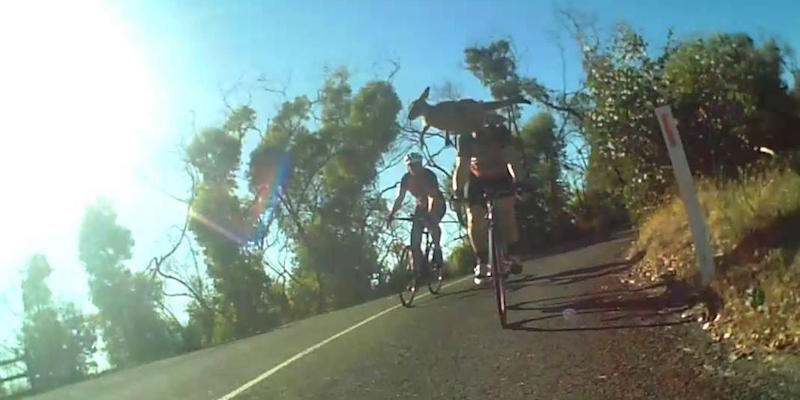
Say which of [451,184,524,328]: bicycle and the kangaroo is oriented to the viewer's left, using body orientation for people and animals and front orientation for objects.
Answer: the kangaroo

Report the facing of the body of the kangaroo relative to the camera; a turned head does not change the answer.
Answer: to the viewer's left

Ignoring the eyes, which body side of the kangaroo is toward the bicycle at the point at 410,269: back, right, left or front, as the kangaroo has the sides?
right

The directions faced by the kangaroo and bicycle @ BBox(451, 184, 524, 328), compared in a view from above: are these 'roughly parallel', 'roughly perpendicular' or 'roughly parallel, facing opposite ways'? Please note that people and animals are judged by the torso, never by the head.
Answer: roughly perpendicular

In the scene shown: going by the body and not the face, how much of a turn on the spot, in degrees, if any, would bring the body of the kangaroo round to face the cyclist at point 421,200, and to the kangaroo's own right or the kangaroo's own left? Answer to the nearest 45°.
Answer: approximately 90° to the kangaroo's own right
